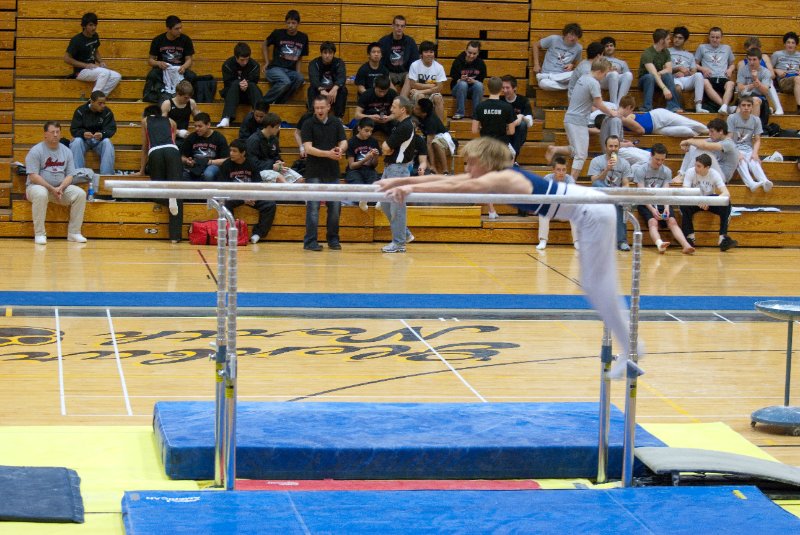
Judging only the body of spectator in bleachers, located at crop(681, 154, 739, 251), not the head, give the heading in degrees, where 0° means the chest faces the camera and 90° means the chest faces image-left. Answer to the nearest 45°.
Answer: approximately 0°

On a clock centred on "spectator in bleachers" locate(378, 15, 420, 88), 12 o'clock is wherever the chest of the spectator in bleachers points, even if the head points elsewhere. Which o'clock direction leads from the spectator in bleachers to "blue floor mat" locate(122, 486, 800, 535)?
The blue floor mat is roughly at 12 o'clock from the spectator in bleachers.

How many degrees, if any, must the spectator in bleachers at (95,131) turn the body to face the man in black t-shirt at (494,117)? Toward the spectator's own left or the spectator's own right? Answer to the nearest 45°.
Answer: approximately 90° to the spectator's own left

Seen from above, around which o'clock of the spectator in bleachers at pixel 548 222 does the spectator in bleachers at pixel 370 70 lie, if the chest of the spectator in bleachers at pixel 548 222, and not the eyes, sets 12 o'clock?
the spectator in bleachers at pixel 370 70 is roughly at 4 o'clock from the spectator in bleachers at pixel 548 222.

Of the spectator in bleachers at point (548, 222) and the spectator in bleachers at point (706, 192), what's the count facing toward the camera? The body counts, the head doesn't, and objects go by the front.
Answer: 2

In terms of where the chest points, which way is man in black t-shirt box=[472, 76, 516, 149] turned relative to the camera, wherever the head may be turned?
away from the camera

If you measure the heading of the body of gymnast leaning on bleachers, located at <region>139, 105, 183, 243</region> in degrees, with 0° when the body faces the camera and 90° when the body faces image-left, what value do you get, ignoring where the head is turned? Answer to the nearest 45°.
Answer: approximately 180°
